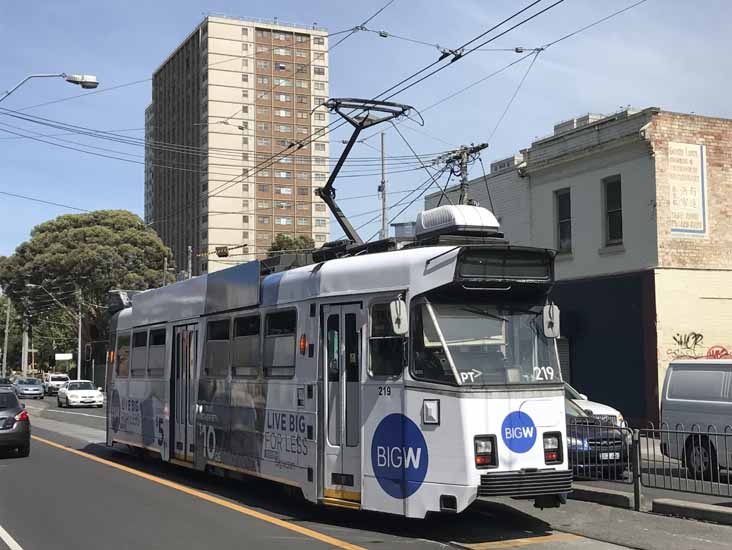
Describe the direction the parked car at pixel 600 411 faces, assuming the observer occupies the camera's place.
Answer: facing the viewer and to the right of the viewer

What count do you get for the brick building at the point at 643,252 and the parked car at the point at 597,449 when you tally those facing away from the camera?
0

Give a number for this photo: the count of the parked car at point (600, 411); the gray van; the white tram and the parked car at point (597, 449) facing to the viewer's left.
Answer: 0

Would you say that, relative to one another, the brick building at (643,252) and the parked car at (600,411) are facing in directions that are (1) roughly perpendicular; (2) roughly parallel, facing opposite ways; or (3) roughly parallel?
roughly perpendicular

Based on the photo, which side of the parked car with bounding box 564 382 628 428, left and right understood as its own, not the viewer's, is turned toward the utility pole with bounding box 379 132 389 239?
back

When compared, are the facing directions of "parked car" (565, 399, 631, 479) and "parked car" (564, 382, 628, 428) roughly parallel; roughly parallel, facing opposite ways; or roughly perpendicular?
roughly parallel

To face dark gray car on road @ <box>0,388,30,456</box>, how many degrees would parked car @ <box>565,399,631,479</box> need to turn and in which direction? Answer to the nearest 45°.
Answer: approximately 135° to its right

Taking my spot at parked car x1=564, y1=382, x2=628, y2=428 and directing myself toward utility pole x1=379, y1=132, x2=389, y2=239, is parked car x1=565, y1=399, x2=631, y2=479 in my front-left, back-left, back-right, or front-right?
back-left

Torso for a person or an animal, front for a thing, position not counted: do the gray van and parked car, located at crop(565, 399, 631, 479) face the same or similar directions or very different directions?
same or similar directions

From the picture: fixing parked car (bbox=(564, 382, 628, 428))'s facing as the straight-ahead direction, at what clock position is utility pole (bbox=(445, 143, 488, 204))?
The utility pole is roughly at 7 o'clock from the parked car.

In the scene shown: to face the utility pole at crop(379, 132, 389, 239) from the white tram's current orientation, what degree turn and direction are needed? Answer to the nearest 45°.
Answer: approximately 135° to its left

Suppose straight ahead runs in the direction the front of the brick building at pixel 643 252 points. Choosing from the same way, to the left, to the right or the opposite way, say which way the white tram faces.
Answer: to the left

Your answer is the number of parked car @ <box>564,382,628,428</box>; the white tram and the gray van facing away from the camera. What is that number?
0

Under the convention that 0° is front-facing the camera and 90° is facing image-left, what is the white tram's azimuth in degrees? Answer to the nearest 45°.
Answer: approximately 315°

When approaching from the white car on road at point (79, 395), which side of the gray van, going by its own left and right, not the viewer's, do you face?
back

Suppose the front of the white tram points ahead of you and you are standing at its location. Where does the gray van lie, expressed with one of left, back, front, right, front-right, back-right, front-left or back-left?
left
